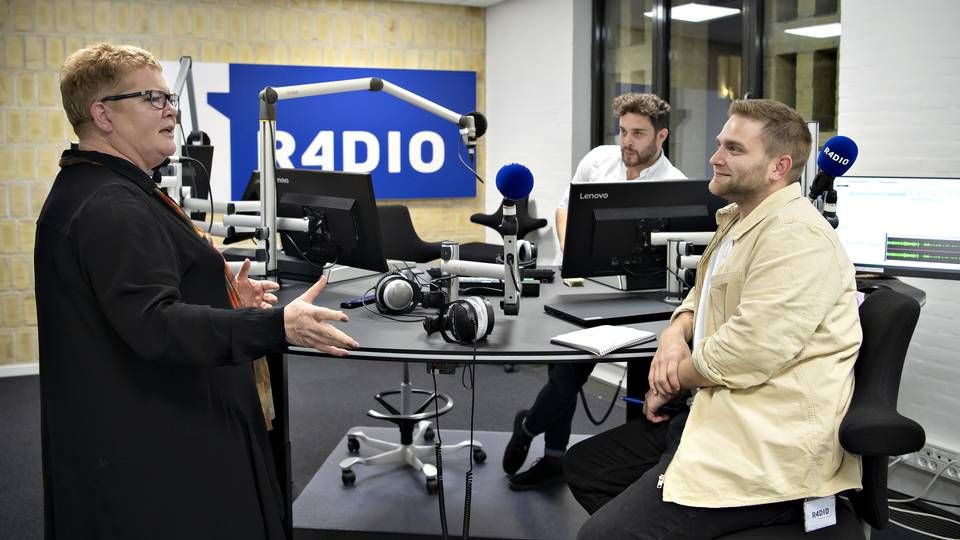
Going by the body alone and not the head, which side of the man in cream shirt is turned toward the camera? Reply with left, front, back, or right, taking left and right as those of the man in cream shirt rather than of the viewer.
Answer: left

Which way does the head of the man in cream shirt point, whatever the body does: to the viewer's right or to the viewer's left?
to the viewer's left

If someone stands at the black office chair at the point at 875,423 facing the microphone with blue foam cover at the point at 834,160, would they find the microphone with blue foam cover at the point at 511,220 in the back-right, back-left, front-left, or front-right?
front-left

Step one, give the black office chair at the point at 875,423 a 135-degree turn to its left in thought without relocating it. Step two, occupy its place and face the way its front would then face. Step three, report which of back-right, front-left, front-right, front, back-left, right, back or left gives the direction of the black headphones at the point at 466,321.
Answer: back-right

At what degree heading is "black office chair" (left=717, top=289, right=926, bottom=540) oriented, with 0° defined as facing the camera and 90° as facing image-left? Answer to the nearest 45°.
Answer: approximately 90°

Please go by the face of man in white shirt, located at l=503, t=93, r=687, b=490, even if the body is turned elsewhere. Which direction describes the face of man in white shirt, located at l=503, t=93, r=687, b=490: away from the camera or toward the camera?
toward the camera

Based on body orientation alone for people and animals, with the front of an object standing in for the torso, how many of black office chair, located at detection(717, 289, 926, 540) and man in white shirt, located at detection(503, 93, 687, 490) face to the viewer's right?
0

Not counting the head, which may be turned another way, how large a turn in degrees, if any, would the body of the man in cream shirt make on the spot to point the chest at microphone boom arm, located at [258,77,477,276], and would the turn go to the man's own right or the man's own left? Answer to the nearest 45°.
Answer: approximately 45° to the man's own right

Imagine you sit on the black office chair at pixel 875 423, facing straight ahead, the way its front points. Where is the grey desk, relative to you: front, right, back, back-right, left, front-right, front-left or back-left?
front

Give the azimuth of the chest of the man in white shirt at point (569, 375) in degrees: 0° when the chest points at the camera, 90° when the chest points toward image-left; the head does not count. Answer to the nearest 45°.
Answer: approximately 45°

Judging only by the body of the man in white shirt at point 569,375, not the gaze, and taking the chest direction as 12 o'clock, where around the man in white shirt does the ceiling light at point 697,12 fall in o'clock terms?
The ceiling light is roughly at 5 o'clock from the man in white shirt.

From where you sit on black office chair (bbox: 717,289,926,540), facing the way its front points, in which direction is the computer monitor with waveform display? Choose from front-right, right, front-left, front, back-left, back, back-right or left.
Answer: right
